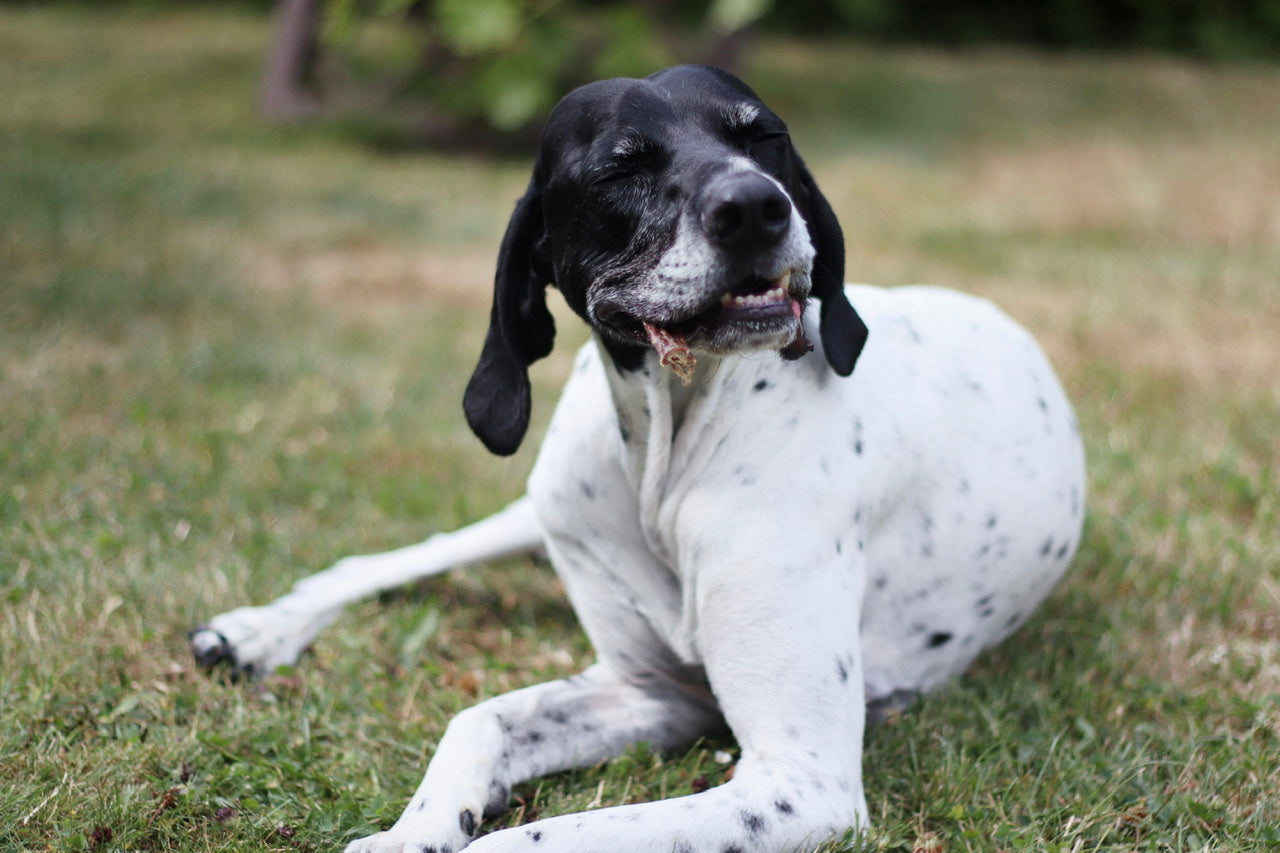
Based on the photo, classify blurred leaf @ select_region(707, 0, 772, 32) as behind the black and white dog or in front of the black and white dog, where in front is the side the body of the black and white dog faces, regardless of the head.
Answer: behind

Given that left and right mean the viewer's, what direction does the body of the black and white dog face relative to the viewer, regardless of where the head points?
facing the viewer and to the left of the viewer

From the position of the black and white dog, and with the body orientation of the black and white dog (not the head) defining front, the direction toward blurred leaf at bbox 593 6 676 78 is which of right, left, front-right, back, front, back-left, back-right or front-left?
back-right

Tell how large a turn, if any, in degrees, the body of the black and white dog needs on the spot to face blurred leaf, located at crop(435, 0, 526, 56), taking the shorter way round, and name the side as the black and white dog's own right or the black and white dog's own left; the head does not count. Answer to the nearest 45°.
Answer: approximately 135° to the black and white dog's own right
